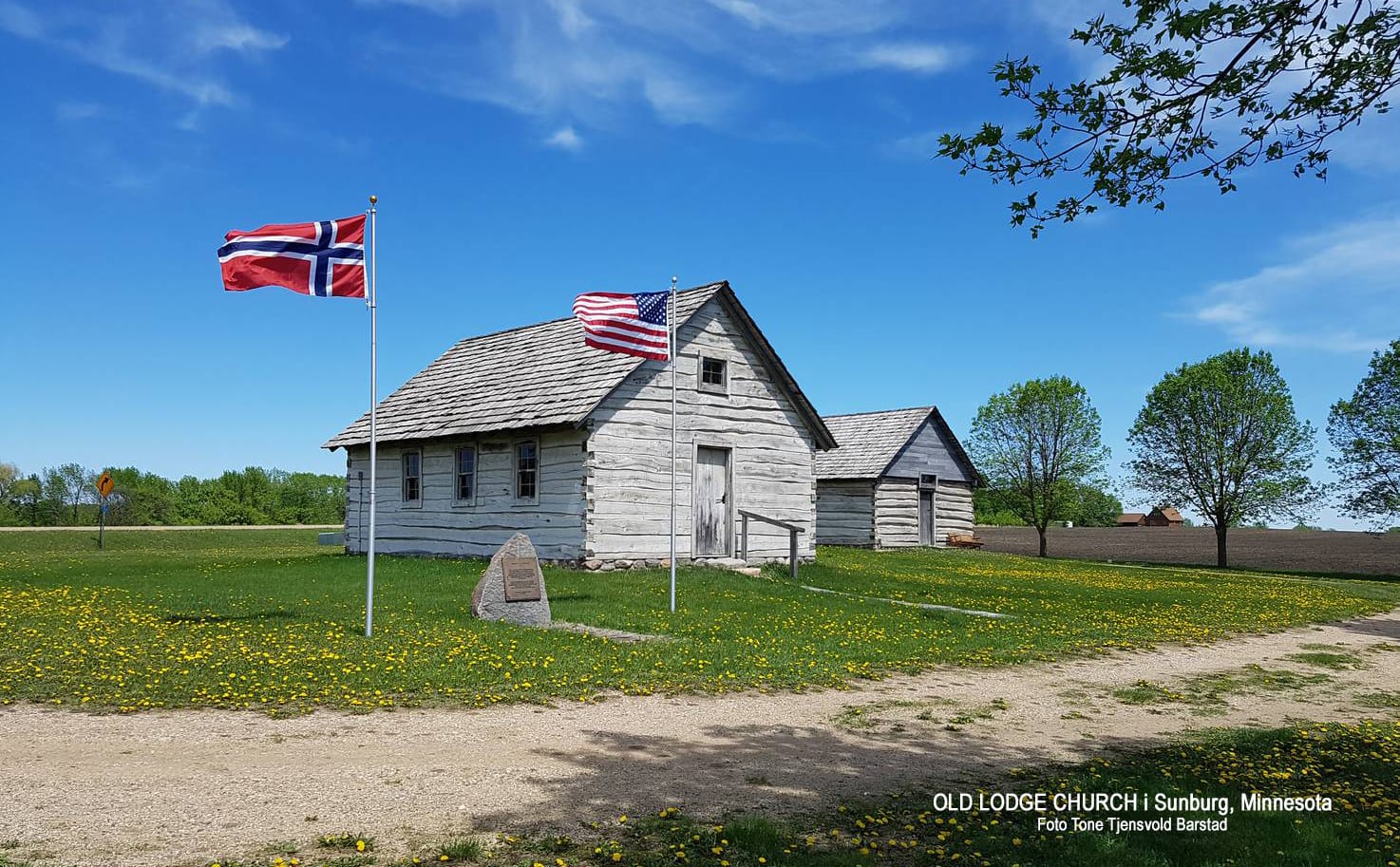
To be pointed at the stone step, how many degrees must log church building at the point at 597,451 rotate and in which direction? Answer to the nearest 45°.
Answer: approximately 45° to its left

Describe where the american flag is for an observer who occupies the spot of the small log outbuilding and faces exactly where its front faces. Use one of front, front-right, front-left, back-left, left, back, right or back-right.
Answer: front-right

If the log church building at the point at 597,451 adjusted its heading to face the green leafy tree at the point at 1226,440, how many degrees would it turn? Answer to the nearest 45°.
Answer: approximately 90° to its left

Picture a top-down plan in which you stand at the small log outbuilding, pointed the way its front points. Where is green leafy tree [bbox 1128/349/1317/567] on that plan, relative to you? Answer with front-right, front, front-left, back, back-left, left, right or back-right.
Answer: front-left

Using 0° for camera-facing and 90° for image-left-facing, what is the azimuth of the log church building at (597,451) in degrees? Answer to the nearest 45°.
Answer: approximately 315°

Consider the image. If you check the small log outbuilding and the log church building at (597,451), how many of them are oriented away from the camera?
0

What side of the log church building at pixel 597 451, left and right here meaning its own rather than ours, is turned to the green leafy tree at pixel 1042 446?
left

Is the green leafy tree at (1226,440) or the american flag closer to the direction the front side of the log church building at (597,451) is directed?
the american flag

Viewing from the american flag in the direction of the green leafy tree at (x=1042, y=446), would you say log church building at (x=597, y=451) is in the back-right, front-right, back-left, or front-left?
front-left

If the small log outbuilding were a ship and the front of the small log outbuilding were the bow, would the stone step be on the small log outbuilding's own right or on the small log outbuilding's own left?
on the small log outbuilding's own right

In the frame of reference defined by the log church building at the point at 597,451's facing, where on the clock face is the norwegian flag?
The norwegian flag is roughly at 2 o'clock from the log church building.

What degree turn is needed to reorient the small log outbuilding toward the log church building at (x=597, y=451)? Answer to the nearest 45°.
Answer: approximately 45° to its right

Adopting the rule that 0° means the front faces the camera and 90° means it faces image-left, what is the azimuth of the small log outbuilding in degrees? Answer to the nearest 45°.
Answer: approximately 315°

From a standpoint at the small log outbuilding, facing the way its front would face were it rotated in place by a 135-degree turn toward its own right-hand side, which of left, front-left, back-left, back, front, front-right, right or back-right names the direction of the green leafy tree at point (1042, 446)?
back-right

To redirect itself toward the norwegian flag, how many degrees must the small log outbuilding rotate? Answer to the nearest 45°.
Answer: approximately 45° to its right

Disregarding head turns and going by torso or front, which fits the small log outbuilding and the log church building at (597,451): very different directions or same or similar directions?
same or similar directions
